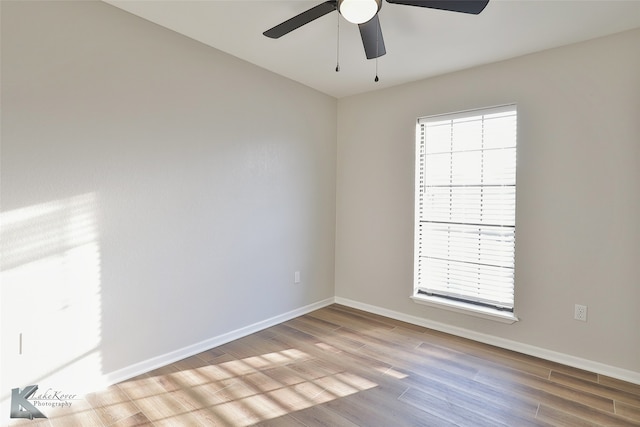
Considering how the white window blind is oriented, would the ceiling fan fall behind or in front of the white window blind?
in front

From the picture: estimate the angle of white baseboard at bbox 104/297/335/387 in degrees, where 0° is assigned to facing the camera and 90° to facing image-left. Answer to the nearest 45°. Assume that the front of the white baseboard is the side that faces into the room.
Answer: approximately 315°

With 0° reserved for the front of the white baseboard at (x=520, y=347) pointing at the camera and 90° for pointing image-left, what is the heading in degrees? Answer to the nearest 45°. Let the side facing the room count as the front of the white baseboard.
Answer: approximately 45°

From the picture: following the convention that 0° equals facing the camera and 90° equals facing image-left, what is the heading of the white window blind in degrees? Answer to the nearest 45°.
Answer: approximately 45°

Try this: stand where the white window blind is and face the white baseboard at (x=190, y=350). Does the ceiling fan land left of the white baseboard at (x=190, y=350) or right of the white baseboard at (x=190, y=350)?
left

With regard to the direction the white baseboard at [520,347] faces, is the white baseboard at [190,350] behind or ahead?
ahead
